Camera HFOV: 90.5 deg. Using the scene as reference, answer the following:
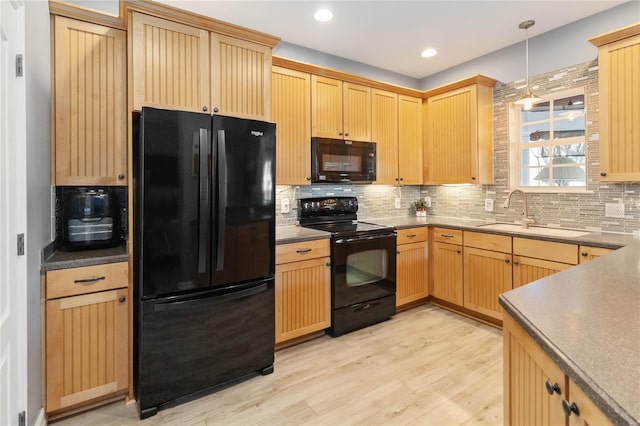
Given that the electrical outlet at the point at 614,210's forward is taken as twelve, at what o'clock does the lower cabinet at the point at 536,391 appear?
The lower cabinet is roughly at 12 o'clock from the electrical outlet.

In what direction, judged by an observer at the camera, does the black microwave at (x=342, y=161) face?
facing the viewer and to the right of the viewer

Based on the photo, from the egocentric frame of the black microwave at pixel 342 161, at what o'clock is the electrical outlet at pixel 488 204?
The electrical outlet is roughly at 10 o'clock from the black microwave.

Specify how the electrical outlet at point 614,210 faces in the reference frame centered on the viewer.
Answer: facing the viewer

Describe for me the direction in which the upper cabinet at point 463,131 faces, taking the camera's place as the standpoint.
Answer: facing the viewer and to the left of the viewer

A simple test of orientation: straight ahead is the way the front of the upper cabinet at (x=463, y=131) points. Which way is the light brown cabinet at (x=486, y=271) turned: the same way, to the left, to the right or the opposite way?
the same way

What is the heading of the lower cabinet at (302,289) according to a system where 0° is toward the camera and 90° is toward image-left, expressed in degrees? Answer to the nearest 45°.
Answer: approximately 315°
